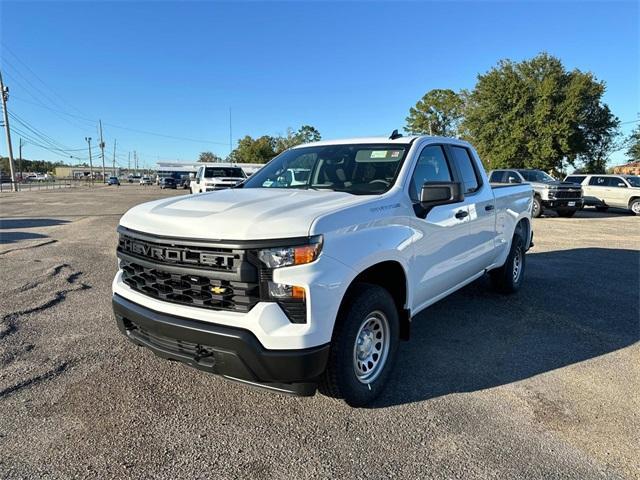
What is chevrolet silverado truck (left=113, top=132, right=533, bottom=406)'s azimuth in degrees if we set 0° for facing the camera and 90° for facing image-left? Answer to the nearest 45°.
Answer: approximately 45°

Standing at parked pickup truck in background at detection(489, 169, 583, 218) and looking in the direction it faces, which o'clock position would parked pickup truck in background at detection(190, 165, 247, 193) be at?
parked pickup truck in background at detection(190, 165, 247, 193) is roughly at 4 o'clock from parked pickup truck in background at detection(489, 169, 583, 218).

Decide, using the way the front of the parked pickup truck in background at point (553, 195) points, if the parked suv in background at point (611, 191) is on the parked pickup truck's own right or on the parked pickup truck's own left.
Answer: on the parked pickup truck's own left

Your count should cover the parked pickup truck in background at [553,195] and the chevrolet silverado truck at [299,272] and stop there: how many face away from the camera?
0

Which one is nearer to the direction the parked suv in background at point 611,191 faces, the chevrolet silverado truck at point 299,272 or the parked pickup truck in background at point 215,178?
the chevrolet silverado truck

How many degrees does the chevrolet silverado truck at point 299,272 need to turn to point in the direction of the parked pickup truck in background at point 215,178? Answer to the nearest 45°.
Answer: approximately 135° to its right

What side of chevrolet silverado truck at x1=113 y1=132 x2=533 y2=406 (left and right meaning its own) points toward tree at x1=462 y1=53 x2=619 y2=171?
back

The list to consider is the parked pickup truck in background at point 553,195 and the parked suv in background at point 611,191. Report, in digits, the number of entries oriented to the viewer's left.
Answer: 0

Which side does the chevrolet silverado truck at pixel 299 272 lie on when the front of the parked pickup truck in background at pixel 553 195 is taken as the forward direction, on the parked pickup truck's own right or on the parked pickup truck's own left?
on the parked pickup truck's own right

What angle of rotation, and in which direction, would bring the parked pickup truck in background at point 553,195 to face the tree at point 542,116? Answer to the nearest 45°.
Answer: approximately 135° to its left

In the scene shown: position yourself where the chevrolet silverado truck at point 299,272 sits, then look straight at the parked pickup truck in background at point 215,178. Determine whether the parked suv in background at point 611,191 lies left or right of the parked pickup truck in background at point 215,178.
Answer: right

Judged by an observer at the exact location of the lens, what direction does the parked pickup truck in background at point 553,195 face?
facing the viewer and to the right of the viewer
